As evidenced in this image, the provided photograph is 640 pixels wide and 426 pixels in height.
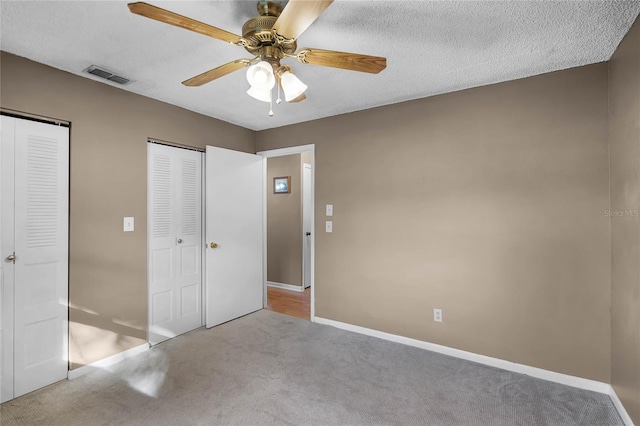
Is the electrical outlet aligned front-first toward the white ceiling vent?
no

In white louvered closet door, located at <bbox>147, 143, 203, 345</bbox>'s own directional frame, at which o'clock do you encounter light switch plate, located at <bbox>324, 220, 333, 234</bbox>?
The light switch plate is roughly at 11 o'clock from the white louvered closet door.

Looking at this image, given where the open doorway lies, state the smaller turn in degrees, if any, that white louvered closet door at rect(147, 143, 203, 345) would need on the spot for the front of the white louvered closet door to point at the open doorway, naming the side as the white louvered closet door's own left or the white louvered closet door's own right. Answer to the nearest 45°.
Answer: approximately 90° to the white louvered closet door's own left

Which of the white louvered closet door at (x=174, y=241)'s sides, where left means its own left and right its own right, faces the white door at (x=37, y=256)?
right

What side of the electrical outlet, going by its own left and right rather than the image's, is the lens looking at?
front

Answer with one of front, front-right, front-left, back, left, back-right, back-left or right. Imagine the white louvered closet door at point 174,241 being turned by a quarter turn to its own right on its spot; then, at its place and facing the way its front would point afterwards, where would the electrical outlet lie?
left

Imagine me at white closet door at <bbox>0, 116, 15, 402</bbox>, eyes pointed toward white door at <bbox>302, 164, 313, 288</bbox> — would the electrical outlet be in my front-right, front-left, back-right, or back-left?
front-right

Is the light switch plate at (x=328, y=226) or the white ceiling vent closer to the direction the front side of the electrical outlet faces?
the white ceiling vent

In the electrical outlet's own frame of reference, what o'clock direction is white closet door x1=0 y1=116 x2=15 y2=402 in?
The white closet door is roughly at 2 o'clock from the electrical outlet.

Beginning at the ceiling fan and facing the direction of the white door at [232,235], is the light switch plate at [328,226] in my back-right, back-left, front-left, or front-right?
front-right

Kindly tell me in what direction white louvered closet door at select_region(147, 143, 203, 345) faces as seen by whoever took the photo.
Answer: facing the viewer and to the right of the viewer

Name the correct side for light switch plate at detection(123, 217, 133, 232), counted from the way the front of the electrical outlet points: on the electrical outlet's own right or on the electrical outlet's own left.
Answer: on the electrical outlet's own right
